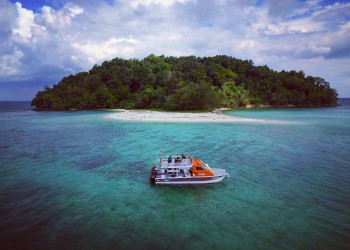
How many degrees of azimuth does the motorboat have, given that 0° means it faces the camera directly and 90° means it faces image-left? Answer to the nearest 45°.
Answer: approximately 270°
